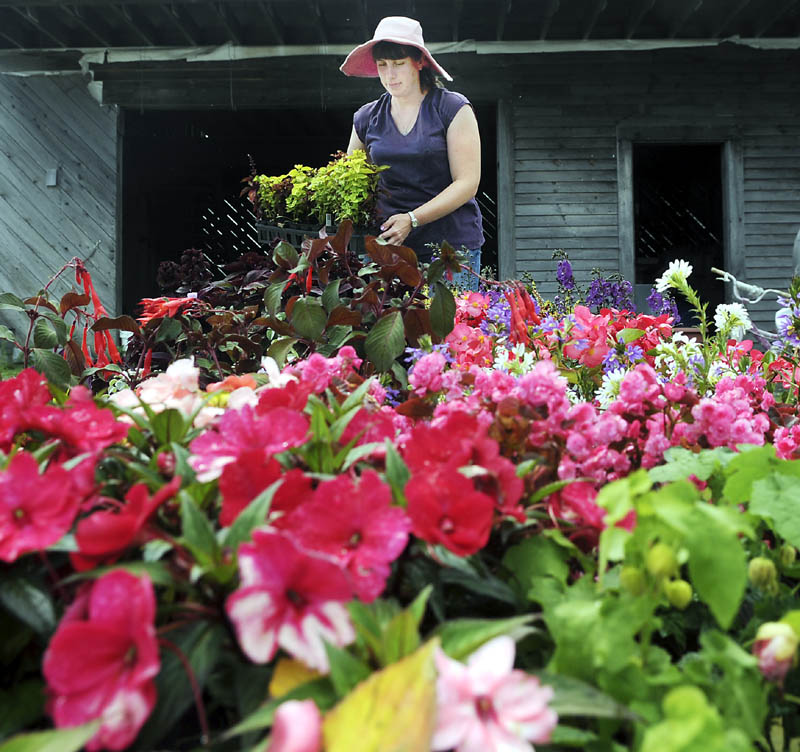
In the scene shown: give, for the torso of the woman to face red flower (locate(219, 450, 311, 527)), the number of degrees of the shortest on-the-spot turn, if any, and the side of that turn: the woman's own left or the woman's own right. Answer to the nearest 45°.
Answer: approximately 45° to the woman's own left

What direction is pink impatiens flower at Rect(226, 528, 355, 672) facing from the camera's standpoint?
toward the camera

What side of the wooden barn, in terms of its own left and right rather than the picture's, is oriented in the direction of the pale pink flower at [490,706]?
front

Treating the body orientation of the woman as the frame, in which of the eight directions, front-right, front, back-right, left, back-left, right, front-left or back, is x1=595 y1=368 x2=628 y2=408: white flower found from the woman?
front-left

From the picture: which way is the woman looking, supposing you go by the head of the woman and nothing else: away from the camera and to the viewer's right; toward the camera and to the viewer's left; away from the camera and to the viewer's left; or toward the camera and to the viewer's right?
toward the camera and to the viewer's left

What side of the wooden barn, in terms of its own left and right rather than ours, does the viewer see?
front

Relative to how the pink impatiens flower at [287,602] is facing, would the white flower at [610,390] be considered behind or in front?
behind

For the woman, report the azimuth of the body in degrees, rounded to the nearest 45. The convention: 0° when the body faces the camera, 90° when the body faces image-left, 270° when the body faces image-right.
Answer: approximately 45°

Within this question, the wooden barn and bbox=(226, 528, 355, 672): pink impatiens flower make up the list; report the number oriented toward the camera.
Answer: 2

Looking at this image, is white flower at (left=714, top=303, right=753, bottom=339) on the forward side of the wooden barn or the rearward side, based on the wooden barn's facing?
on the forward side

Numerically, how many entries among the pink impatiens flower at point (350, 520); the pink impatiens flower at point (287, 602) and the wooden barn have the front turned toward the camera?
3
